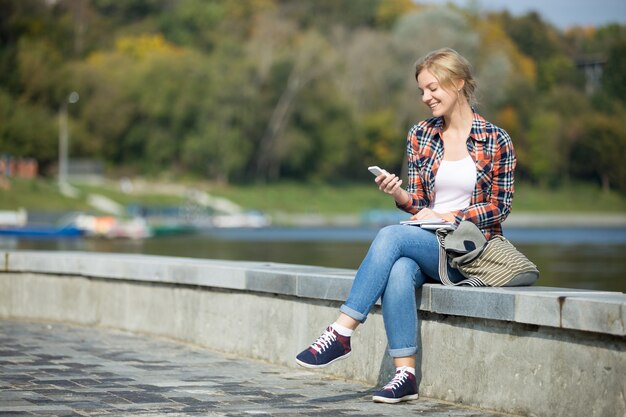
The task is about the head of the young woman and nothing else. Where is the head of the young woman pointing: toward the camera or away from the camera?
toward the camera
